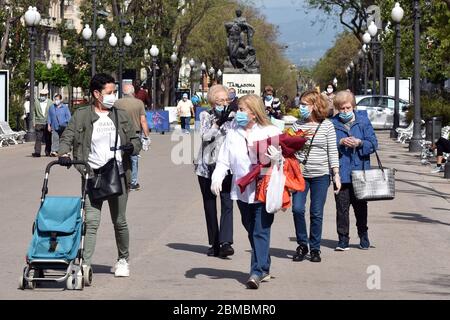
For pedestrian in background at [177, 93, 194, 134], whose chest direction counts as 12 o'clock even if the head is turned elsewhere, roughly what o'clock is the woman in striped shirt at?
The woman in striped shirt is roughly at 12 o'clock from the pedestrian in background.

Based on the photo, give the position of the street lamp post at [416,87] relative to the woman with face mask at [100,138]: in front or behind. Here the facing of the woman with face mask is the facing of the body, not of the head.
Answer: behind

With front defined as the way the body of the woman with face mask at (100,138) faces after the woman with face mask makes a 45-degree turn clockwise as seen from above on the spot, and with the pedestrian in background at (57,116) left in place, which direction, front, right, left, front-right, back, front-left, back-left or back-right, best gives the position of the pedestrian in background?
back-right

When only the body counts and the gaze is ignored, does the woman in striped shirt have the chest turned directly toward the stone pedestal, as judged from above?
no

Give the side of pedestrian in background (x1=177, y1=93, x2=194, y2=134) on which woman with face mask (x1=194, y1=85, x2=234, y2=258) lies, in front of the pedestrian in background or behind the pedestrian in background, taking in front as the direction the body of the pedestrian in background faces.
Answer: in front

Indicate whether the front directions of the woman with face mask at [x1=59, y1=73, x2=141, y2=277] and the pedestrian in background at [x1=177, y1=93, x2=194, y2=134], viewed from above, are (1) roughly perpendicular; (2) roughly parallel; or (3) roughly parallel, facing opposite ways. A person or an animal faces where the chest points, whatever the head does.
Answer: roughly parallel

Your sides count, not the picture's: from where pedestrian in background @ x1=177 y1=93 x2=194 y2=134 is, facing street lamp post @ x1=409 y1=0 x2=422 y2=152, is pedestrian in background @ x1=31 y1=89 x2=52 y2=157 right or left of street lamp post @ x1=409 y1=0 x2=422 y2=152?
right

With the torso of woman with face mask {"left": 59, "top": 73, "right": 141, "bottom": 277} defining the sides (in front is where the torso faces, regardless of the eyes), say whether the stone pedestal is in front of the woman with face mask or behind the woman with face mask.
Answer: behind

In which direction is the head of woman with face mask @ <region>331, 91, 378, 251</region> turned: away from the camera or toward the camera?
toward the camera

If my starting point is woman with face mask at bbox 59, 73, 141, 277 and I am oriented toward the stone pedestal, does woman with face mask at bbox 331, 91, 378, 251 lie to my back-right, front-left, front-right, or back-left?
front-right

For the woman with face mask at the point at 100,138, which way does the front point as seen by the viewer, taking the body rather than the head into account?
toward the camera

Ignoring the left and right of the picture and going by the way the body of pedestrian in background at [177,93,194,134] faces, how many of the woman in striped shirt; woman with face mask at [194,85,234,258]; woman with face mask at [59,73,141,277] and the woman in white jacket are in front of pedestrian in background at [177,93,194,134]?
4

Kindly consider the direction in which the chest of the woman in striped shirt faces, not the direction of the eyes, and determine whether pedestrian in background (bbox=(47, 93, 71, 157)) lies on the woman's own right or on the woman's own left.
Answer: on the woman's own right

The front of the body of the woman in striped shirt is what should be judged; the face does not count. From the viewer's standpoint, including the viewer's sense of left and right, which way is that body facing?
facing the viewer and to the left of the viewer

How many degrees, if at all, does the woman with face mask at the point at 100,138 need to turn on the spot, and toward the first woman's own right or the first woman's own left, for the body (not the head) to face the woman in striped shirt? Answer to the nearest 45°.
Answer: approximately 135° to the first woman's own left

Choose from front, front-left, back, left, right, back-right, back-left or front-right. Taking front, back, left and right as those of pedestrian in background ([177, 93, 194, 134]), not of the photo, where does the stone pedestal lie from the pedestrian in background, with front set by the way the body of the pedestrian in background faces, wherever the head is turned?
back-left

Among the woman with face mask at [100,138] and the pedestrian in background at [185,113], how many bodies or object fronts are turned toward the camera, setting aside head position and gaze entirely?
2

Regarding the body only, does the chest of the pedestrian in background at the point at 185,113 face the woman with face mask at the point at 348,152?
yes
